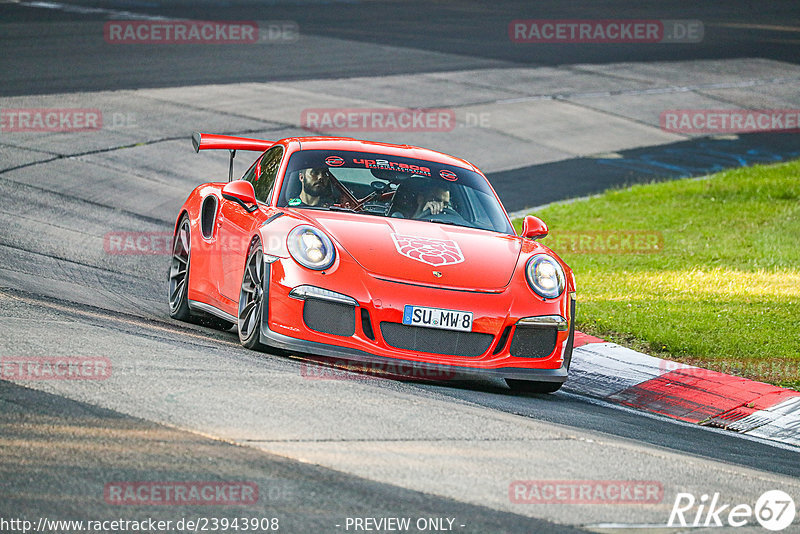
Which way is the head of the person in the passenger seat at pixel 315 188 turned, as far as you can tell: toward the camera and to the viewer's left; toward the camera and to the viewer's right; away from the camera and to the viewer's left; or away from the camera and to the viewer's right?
toward the camera and to the viewer's right

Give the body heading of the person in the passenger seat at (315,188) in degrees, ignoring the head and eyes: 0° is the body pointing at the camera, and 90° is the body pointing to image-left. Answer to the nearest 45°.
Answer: approximately 315°

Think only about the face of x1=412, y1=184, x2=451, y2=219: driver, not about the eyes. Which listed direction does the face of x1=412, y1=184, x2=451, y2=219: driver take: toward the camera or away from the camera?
toward the camera

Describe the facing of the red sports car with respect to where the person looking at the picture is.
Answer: facing the viewer and to the right of the viewer
